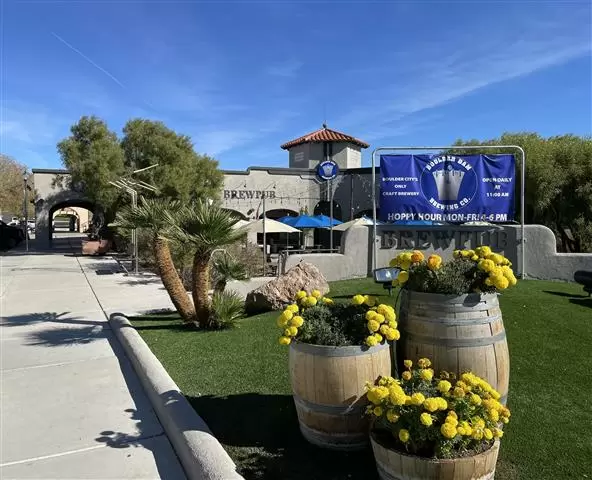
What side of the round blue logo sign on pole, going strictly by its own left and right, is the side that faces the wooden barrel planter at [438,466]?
front

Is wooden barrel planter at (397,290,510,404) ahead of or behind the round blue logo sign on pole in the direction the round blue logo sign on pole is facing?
ahead

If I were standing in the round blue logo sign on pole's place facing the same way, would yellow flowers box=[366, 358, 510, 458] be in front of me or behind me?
in front

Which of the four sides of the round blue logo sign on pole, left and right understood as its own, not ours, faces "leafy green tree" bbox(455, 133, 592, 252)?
left

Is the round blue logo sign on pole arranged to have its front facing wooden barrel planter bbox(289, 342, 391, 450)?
yes

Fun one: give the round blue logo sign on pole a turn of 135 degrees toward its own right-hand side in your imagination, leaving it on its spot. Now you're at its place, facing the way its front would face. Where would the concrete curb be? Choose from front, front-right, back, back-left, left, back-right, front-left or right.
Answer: back-left

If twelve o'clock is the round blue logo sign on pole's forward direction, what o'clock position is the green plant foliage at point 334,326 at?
The green plant foliage is roughly at 12 o'clock from the round blue logo sign on pole.

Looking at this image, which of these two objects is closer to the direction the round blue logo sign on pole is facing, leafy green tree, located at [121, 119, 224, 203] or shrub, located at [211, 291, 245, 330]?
the shrub

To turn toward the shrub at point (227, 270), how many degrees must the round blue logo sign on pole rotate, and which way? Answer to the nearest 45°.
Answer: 0° — it already faces it

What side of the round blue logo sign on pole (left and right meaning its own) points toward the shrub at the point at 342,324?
front
